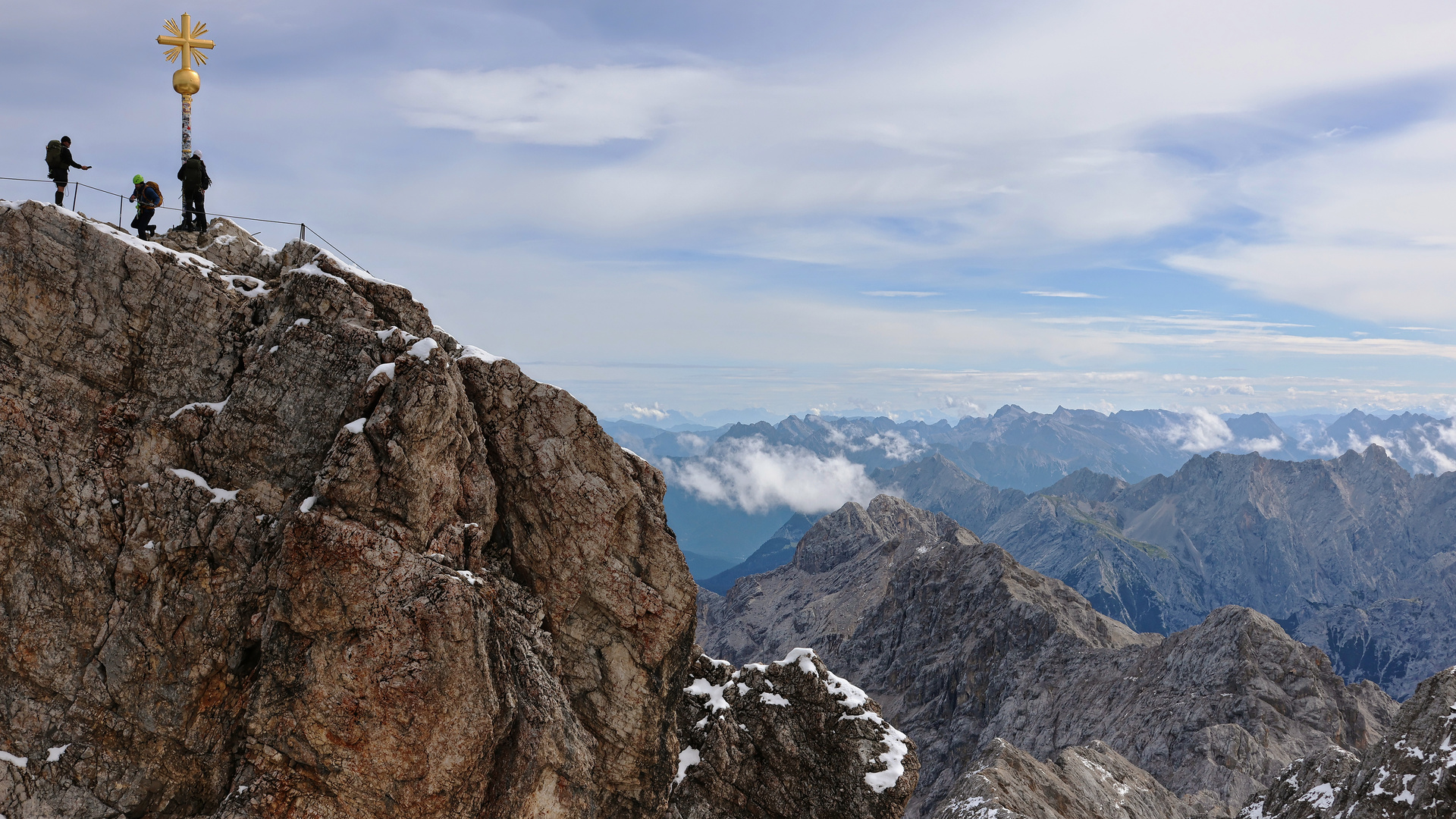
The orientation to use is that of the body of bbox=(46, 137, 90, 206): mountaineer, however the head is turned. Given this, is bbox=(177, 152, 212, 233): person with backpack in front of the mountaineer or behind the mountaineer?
in front

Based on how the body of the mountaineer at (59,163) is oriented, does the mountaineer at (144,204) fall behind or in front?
in front

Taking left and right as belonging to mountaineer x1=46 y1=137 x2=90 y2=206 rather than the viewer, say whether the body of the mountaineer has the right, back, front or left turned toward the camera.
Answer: right

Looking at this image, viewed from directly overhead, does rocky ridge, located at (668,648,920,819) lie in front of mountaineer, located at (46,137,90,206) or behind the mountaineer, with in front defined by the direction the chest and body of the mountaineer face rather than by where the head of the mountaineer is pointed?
in front
